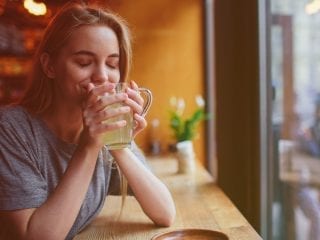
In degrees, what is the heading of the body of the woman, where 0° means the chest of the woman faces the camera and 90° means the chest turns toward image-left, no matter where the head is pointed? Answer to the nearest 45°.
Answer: approximately 315°

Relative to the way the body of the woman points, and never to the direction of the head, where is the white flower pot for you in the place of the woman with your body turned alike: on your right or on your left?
on your left

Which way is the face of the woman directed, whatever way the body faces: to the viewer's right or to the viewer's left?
to the viewer's right

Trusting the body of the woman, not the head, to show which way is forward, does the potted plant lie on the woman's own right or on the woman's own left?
on the woman's own left
